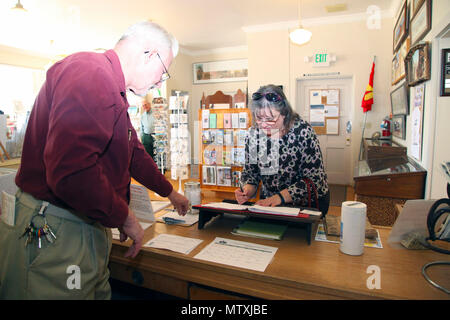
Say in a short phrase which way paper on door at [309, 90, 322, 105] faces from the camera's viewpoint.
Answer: facing the viewer

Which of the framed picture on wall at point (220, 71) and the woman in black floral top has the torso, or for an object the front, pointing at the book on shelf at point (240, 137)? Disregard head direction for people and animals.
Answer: the framed picture on wall

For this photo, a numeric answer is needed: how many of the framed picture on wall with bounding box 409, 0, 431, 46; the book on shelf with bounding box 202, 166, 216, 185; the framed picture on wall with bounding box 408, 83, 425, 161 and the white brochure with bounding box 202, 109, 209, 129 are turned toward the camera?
2

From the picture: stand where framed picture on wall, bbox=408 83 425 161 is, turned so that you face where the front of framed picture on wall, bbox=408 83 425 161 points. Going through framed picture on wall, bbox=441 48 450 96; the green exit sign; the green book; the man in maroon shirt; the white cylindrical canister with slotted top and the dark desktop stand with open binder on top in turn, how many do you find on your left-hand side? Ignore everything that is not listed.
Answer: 5

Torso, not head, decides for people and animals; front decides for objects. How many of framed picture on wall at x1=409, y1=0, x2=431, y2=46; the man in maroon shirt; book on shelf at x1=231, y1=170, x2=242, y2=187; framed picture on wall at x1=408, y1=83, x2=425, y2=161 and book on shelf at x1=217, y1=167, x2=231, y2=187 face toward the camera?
2

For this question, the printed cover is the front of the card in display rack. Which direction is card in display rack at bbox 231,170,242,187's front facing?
toward the camera

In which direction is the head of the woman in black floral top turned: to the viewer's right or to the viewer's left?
to the viewer's left

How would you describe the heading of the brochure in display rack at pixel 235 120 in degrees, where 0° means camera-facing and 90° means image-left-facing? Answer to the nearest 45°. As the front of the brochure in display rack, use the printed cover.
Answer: approximately 0°

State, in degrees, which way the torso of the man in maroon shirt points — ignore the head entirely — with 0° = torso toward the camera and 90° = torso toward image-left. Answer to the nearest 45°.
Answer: approximately 270°

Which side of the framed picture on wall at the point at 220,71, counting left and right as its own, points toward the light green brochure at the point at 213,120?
front

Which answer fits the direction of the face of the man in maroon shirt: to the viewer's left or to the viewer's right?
to the viewer's right
